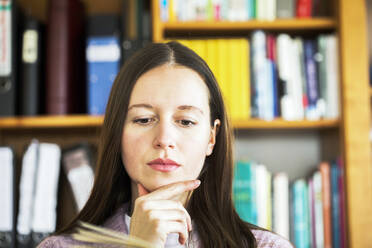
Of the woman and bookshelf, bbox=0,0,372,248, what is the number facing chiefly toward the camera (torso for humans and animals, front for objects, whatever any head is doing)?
2

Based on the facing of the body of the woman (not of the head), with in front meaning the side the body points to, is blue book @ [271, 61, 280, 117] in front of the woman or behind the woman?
behind

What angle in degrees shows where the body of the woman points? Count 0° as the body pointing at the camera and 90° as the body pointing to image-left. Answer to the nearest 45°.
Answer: approximately 0°

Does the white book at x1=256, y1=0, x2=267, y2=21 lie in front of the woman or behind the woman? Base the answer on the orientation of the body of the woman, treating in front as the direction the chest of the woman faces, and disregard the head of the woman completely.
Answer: behind

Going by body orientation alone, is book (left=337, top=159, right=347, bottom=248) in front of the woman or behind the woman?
behind

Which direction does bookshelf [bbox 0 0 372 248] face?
toward the camera
